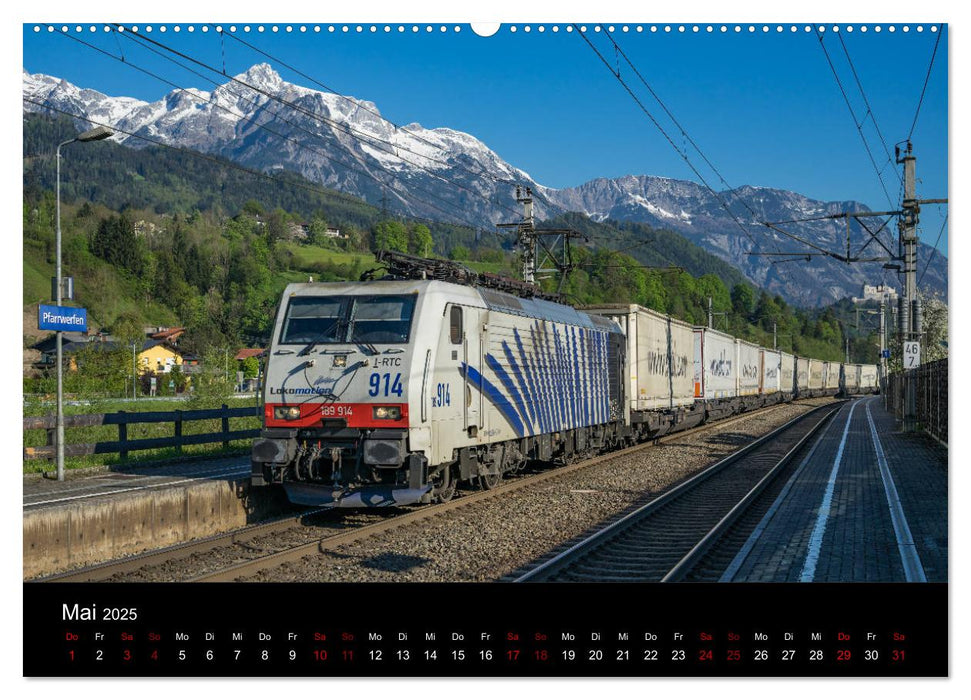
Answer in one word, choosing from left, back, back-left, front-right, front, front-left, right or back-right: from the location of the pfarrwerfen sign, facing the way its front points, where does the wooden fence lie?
back

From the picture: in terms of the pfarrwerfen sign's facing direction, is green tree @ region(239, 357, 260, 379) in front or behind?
behind

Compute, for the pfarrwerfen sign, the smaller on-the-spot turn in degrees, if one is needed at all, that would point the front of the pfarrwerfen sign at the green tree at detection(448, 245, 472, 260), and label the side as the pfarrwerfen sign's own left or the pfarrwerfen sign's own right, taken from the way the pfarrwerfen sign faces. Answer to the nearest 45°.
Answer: approximately 135° to the pfarrwerfen sign's own left

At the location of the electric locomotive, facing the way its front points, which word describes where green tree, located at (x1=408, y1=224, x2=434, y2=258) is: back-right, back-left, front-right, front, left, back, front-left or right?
back-right

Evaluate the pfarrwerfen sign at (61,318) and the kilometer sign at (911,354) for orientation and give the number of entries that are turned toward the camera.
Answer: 2

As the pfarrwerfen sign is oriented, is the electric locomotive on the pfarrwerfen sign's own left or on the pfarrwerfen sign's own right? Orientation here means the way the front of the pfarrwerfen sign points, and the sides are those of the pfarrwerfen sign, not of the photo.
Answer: on the pfarrwerfen sign's own left

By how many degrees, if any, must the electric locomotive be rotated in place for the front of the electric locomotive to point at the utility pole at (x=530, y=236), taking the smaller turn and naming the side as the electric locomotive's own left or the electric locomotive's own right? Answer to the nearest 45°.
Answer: approximately 135° to the electric locomotive's own right

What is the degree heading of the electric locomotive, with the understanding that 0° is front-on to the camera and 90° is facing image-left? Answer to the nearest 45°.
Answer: approximately 45°

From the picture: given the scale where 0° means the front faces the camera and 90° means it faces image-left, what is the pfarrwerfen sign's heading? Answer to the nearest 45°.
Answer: approximately 0°
